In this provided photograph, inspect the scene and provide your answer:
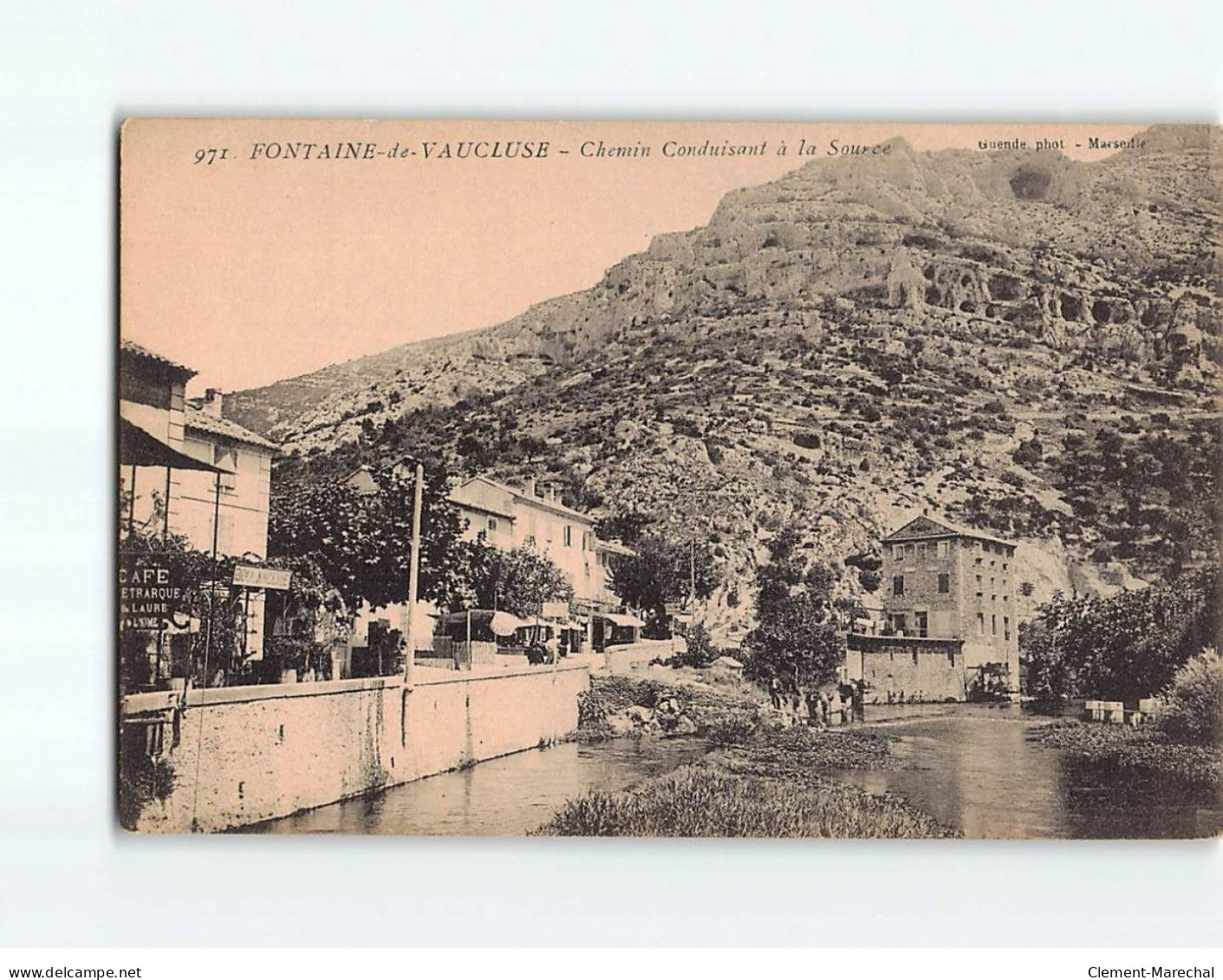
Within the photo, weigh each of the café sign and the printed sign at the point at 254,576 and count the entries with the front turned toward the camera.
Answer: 2

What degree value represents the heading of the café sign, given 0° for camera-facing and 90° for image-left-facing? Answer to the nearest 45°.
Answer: approximately 0°

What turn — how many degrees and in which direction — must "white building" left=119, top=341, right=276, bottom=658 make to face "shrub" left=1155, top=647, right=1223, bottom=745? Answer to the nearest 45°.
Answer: approximately 45° to its left

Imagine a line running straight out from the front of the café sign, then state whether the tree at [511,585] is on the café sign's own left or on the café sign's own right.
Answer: on the café sign's own left

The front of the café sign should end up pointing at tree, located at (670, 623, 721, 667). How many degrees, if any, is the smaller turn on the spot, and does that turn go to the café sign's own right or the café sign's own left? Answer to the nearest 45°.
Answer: approximately 90° to the café sign's own left
